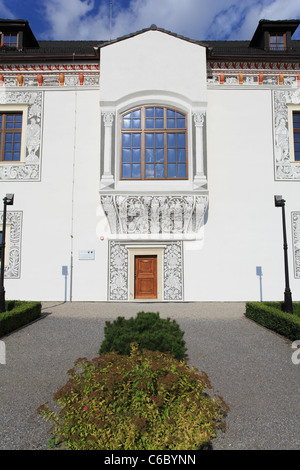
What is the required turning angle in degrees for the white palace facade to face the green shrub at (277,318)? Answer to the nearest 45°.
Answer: approximately 45° to its left

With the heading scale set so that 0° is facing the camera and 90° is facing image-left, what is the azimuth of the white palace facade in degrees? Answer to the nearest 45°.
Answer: approximately 0°

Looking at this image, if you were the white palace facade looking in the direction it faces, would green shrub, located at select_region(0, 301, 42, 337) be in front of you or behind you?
in front

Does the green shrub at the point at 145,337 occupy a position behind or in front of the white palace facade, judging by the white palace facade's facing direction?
in front
